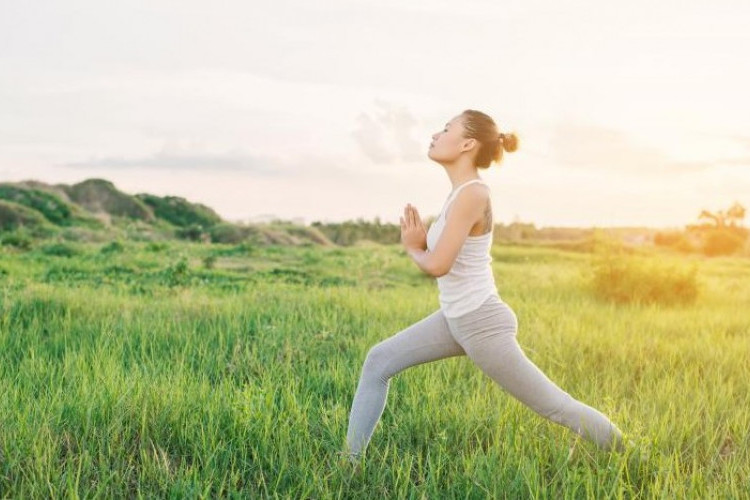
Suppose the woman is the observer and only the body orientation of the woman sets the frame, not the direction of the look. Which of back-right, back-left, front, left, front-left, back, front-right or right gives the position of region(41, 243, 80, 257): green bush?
front-right

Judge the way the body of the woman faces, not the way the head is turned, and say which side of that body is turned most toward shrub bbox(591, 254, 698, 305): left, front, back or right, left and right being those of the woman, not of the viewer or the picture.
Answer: right

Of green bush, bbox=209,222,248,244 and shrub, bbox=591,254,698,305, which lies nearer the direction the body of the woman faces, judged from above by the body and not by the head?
the green bush

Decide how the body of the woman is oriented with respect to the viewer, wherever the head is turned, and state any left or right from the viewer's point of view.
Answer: facing to the left of the viewer

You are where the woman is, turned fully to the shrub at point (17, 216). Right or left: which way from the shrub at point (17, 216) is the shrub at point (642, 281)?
right

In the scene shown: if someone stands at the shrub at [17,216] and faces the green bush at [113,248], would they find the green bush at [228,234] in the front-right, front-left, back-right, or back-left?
front-left

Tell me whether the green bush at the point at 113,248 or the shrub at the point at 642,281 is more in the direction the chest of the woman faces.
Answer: the green bush

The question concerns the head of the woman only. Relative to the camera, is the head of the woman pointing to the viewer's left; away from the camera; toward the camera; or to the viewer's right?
to the viewer's left

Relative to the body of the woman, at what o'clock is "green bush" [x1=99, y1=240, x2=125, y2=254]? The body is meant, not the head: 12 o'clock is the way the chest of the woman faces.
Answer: The green bush is roughly at 2 o'clock from the woman.

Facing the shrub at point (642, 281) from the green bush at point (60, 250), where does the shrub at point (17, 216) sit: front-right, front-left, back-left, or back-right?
back-left

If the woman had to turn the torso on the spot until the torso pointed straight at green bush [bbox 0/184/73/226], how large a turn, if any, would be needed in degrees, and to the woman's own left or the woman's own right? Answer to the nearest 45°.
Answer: approximately 45° to the woman's own right
